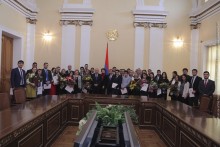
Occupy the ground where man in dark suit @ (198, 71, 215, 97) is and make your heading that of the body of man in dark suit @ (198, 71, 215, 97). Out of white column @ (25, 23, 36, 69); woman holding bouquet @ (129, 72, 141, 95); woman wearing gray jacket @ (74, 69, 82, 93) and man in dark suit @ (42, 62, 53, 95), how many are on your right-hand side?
4

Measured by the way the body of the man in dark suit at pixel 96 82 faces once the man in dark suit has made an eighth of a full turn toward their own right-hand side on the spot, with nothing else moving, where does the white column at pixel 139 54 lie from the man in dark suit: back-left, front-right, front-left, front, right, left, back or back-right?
back

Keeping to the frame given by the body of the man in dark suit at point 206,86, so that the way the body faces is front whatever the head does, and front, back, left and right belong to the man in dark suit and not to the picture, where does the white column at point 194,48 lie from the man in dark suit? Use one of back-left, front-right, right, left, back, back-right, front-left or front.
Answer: back

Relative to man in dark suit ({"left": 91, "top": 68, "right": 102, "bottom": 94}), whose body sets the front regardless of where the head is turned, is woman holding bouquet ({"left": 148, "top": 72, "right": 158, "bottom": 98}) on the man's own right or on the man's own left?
on the man's own left

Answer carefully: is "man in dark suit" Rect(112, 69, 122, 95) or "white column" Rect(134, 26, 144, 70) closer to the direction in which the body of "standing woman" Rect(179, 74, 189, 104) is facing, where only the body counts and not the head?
the man in dark suit

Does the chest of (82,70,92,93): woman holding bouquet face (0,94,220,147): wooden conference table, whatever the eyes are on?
yes

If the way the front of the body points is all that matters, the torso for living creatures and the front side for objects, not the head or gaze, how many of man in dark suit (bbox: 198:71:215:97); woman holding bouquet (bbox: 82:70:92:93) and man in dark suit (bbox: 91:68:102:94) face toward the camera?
3

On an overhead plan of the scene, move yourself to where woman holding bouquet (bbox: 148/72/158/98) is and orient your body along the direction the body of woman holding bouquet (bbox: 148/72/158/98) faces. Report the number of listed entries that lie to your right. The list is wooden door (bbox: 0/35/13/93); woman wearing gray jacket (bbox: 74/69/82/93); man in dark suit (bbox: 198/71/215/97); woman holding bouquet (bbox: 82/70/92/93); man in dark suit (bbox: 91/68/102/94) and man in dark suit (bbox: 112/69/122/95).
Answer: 5

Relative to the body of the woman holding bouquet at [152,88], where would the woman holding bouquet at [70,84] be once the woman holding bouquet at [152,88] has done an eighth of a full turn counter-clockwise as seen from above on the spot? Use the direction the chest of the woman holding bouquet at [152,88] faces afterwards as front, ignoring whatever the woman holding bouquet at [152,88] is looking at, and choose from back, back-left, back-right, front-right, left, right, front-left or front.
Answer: back-right

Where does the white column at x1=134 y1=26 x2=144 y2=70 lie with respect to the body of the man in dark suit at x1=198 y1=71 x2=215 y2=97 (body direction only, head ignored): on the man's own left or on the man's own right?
on the man's own right

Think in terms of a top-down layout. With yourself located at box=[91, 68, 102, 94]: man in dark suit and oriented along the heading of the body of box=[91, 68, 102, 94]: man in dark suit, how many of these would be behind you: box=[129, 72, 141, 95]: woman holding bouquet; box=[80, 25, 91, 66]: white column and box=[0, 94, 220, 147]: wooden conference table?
1
